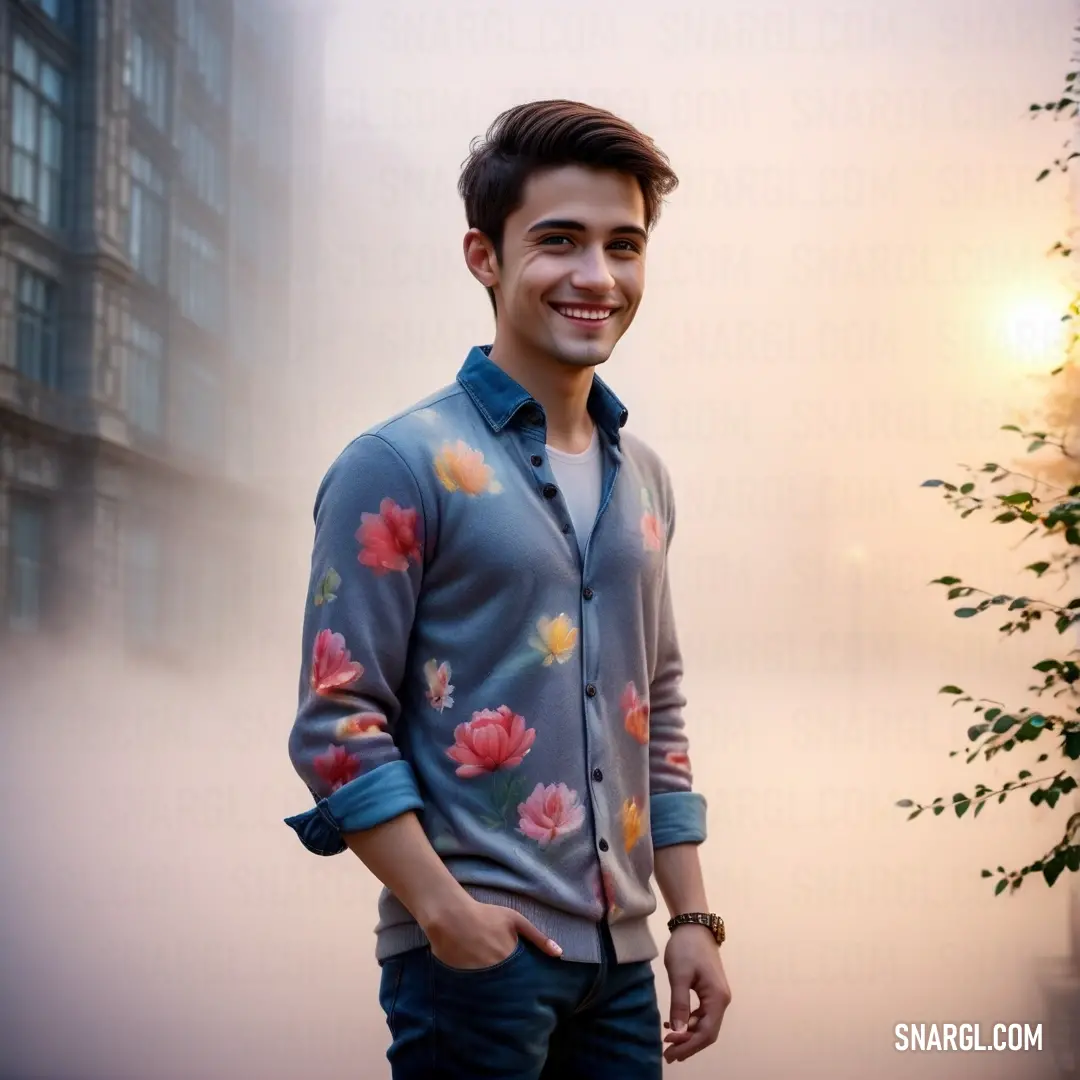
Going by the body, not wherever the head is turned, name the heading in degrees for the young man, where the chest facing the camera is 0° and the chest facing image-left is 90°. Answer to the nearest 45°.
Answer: approximately 315°
